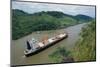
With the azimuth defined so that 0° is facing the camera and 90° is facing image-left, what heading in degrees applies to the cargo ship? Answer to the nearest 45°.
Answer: approximately 225°
